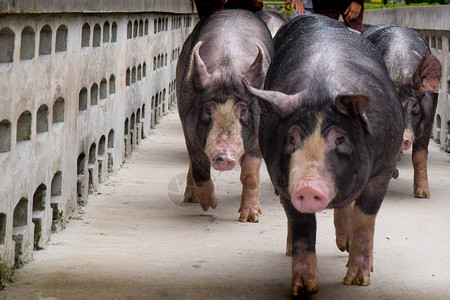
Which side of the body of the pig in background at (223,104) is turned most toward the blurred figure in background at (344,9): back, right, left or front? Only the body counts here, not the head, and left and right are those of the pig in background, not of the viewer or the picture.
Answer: back

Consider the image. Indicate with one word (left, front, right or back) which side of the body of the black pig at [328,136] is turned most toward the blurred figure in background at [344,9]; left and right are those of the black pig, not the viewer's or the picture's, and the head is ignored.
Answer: back

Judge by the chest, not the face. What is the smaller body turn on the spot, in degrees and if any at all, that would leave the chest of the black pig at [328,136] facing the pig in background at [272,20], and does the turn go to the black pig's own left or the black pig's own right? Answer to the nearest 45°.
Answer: approximately 180°

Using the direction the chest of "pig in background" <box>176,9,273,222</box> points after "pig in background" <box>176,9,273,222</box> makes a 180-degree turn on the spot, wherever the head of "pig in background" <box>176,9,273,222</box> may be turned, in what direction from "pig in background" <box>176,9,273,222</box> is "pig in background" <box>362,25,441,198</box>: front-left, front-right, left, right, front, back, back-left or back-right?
front-right

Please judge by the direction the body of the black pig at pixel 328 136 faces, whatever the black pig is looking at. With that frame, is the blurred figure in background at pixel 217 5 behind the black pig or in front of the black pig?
behind

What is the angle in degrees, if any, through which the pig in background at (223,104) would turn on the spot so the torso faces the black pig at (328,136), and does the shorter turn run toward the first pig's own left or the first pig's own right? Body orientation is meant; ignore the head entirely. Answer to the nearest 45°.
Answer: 0° — it already faces it

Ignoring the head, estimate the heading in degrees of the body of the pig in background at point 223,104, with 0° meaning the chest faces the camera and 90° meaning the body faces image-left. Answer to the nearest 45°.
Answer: approximately 0°
